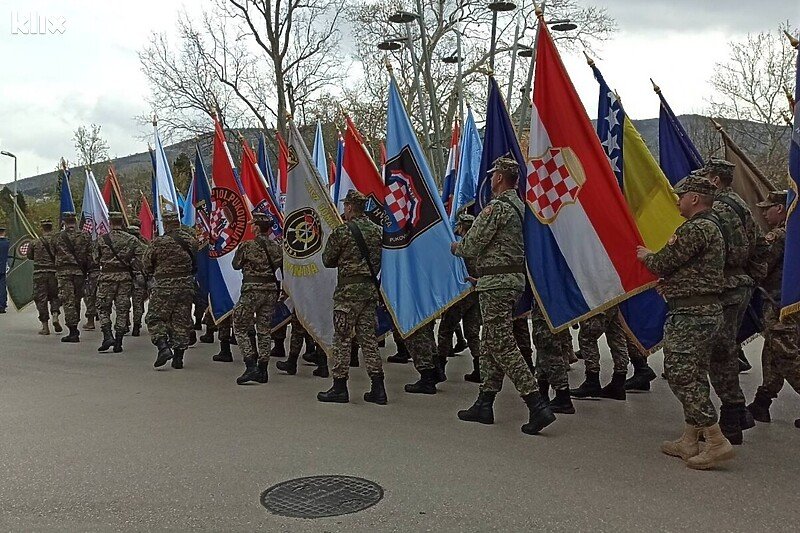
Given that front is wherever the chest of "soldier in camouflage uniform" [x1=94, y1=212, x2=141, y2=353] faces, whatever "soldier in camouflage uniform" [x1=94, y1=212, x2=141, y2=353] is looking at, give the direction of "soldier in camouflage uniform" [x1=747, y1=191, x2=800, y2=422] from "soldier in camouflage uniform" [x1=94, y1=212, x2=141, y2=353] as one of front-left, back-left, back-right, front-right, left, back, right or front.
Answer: back-right

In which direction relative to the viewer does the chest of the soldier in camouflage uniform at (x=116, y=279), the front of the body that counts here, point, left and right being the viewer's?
facing away from the viewer

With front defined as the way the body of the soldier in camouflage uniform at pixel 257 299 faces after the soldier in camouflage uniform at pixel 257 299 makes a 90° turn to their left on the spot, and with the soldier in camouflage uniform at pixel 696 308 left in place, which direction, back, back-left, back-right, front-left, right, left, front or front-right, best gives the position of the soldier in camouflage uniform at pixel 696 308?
left

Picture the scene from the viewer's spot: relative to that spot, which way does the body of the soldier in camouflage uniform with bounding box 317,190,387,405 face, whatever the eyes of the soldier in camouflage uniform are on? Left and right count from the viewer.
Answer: facing away from the viewer and to the left of the viewer

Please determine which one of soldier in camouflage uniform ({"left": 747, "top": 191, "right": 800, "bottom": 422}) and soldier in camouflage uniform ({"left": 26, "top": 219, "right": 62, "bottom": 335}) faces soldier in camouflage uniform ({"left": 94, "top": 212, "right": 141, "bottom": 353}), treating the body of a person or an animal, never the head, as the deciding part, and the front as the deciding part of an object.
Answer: soldier in camouflage uniform ({"left": 747, "top": 191, "right": 800, "bottom": 422})

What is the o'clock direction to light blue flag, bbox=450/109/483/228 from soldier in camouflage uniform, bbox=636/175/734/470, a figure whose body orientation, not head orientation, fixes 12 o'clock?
The light blue flag is roughly at 2 o'clock from the soldier in camouflage uniform.

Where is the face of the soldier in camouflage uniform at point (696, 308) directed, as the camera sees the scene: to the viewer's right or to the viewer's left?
to the viewer's left

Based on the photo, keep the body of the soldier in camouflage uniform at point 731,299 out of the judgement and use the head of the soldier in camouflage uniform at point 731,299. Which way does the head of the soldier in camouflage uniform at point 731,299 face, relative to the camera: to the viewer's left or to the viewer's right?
to the viewer's left

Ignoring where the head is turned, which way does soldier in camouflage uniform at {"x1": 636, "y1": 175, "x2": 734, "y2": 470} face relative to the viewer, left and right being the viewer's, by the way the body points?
facing to the left of the viewer

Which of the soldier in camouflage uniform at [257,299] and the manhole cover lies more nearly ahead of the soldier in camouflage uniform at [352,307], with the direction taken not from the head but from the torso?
the soldier in camouflage uniform

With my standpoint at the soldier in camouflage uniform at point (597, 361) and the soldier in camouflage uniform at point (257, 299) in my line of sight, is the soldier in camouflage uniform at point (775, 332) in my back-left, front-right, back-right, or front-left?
back-left

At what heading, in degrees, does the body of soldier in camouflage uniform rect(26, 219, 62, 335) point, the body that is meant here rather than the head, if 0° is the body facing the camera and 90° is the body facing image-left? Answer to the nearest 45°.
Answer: approximately 180°

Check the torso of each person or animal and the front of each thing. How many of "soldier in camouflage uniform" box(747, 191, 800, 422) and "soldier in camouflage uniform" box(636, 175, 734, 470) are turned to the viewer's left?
2

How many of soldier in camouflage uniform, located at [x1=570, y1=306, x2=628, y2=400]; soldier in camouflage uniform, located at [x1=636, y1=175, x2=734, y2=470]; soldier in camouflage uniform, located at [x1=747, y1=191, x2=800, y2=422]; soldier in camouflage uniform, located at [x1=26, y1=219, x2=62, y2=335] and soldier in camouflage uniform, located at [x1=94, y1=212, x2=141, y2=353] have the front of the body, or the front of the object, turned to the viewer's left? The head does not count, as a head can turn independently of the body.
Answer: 3
